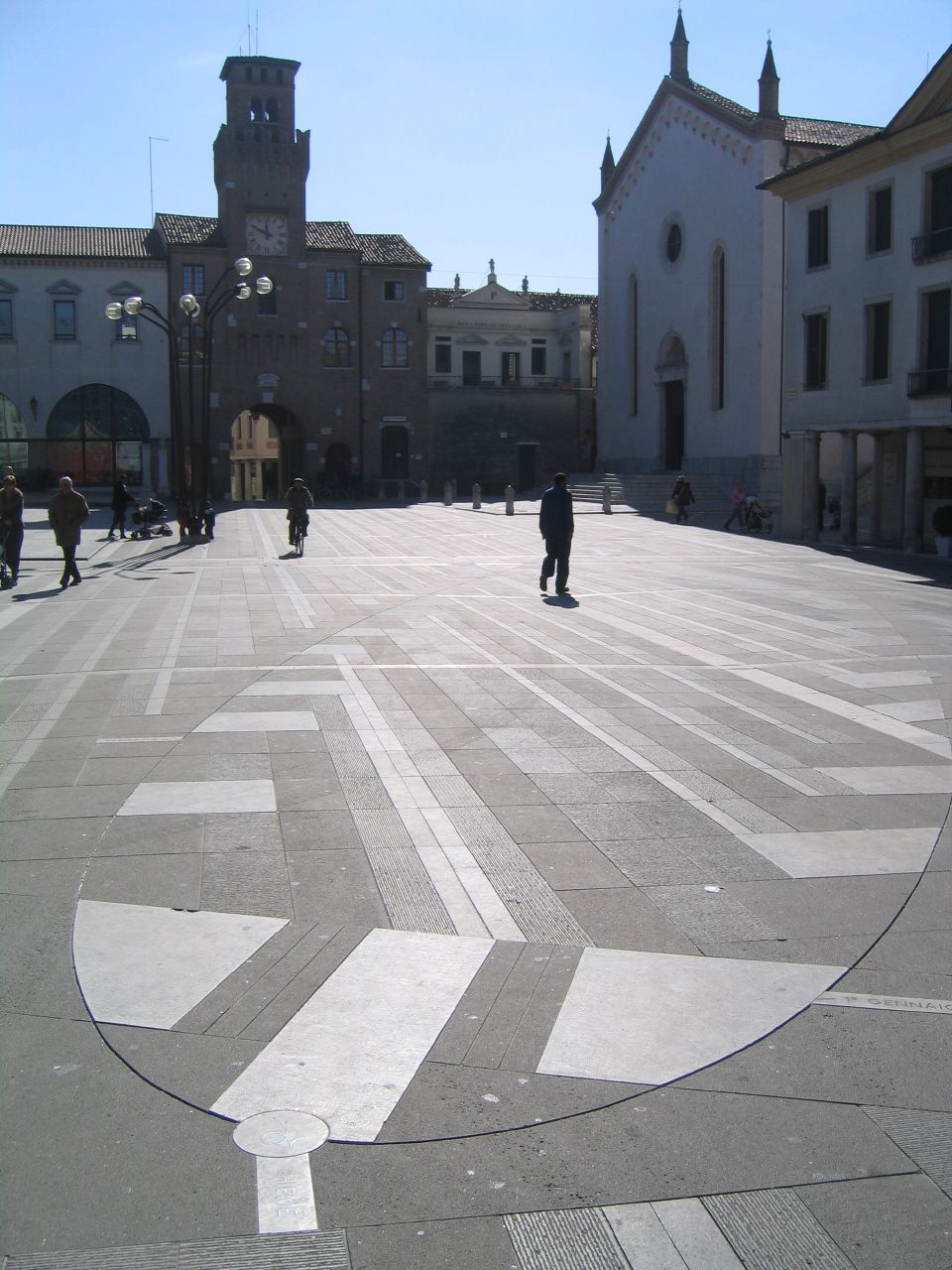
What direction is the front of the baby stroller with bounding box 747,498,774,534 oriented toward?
to the viewer's right

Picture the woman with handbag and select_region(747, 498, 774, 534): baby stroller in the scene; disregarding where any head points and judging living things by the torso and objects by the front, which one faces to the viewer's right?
the baby stroller

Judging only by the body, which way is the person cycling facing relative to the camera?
toward the camera

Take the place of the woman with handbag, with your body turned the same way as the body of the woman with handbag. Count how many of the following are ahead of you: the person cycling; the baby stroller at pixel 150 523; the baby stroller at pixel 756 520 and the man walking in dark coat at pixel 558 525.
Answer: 0

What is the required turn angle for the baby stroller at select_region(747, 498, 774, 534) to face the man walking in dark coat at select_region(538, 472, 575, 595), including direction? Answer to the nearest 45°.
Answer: approximately 90° to its right

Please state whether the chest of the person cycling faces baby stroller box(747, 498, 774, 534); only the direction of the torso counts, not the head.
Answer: no

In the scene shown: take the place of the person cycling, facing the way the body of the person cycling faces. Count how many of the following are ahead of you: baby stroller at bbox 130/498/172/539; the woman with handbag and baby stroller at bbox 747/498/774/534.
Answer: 0

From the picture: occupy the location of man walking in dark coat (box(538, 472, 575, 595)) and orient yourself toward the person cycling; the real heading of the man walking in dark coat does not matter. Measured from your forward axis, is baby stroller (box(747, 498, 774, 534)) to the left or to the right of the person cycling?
right

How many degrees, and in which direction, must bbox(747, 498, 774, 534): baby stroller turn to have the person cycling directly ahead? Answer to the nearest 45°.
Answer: approximately 135° to its right

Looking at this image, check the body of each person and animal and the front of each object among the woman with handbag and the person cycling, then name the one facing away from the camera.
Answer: the woman with handbag

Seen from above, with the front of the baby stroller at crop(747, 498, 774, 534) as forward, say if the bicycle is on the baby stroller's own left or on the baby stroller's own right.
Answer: on the baby stroller's own right

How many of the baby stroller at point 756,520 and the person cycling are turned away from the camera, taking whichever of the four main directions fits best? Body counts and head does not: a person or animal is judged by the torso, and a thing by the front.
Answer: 0

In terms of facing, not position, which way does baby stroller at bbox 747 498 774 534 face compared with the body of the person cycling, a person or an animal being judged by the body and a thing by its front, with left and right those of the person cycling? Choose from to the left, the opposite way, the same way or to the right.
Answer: to the left
